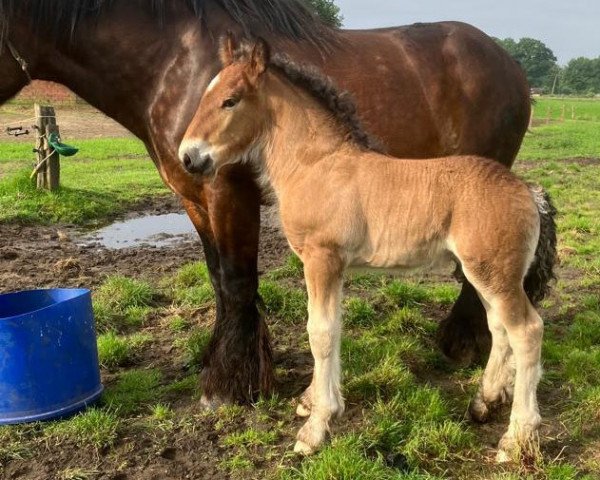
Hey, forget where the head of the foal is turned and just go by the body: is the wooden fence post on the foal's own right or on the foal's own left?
on the foal's own right

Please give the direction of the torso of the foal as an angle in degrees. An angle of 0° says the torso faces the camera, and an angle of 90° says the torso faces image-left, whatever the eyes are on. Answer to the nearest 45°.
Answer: approximately 90°

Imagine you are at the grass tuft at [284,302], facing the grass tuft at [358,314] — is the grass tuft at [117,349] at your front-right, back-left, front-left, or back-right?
back-right

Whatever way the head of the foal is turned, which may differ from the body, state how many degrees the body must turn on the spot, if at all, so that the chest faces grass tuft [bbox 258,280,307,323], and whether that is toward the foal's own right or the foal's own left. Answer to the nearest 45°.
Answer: approximately 90° to the foal's own right

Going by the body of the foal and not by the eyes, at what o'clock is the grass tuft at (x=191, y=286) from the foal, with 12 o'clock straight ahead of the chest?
The grass tuft is roughly at 2 o'clock from the foal.

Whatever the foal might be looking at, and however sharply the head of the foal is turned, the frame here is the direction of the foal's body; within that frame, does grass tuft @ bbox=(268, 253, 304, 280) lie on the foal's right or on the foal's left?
on the foal's right

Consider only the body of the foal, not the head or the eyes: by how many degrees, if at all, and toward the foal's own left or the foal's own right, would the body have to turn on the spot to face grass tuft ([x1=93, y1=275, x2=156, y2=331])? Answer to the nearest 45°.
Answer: approximately 45° to the foal's own right
